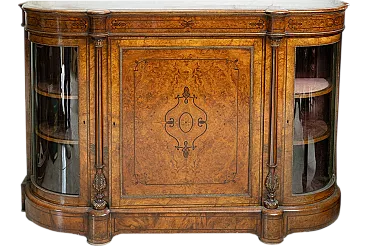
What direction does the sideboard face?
toward the camera
